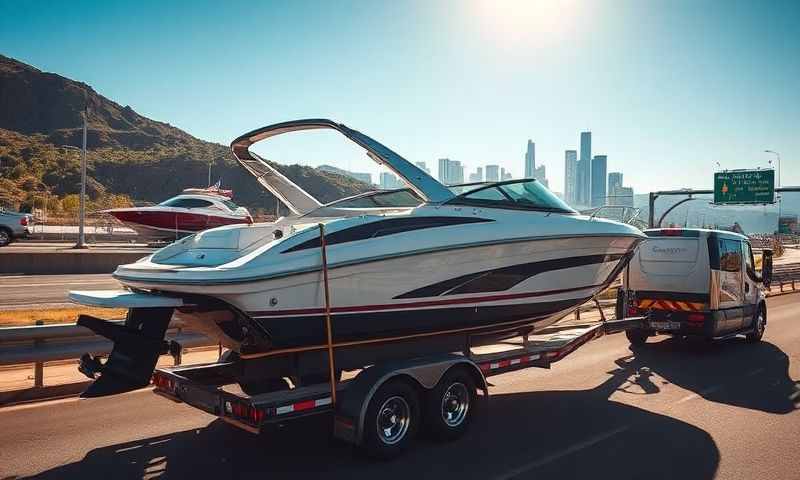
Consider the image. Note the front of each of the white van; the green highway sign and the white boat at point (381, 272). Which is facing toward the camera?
the green highway sign

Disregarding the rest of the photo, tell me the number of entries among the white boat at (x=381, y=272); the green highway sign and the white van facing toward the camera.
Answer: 1

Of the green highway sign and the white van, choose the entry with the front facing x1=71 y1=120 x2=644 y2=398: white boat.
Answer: the green highway sign

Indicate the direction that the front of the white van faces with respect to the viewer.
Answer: facing away from the viewer and to the right of the viewer

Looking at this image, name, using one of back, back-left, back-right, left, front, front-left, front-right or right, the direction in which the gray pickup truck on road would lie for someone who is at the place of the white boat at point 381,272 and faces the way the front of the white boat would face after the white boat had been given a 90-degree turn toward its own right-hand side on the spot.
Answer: back

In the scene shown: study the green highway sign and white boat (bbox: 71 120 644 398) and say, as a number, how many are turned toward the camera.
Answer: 1

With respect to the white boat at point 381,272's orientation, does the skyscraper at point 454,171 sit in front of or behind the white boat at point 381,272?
in front

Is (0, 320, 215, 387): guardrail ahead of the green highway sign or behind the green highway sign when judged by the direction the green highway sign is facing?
ahead

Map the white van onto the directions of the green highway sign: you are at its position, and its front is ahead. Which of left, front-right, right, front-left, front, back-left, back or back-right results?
front

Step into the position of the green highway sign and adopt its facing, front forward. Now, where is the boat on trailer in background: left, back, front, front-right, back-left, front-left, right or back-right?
front-right

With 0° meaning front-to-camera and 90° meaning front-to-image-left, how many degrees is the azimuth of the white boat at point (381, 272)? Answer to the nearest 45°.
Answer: approximately 225°
